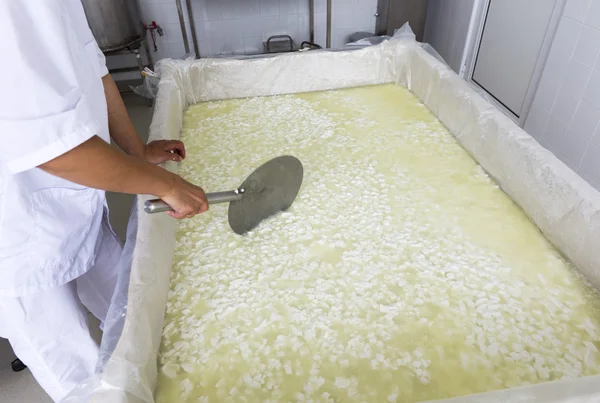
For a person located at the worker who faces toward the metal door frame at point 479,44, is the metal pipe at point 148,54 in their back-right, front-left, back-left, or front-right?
front-left

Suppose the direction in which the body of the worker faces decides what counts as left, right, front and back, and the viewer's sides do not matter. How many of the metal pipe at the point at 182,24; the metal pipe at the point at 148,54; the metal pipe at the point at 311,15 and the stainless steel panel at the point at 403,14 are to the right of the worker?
0

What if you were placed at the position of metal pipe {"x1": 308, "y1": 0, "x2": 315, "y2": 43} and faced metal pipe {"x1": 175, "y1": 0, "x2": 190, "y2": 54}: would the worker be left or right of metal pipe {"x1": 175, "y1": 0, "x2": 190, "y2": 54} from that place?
left

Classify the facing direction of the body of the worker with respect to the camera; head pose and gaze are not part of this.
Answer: to the viewer's right

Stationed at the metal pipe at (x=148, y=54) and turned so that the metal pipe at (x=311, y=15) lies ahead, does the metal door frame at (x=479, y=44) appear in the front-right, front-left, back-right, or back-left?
front-right

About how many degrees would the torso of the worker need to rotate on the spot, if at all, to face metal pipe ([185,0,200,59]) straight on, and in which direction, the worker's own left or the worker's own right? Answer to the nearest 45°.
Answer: approximately 45° to the worker's own left

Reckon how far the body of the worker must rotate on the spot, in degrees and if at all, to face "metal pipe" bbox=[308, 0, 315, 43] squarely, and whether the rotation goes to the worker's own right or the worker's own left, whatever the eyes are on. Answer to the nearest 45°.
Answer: approximately 45° to the worker's own left

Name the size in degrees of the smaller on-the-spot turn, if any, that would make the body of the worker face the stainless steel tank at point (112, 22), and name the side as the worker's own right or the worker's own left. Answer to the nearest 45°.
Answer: approximately 90° to the worker's own left

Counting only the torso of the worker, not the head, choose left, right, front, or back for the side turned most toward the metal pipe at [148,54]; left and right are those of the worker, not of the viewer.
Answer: left

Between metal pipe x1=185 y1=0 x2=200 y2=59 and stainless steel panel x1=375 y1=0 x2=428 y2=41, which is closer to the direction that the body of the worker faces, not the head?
the stainless steel panel

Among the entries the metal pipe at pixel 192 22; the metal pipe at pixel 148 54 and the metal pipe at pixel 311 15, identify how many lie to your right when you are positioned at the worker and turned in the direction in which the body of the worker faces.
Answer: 0

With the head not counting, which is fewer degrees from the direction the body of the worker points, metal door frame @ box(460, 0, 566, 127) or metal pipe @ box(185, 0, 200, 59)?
the metal door frame

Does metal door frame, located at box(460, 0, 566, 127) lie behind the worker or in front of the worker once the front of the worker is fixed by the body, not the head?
in front
